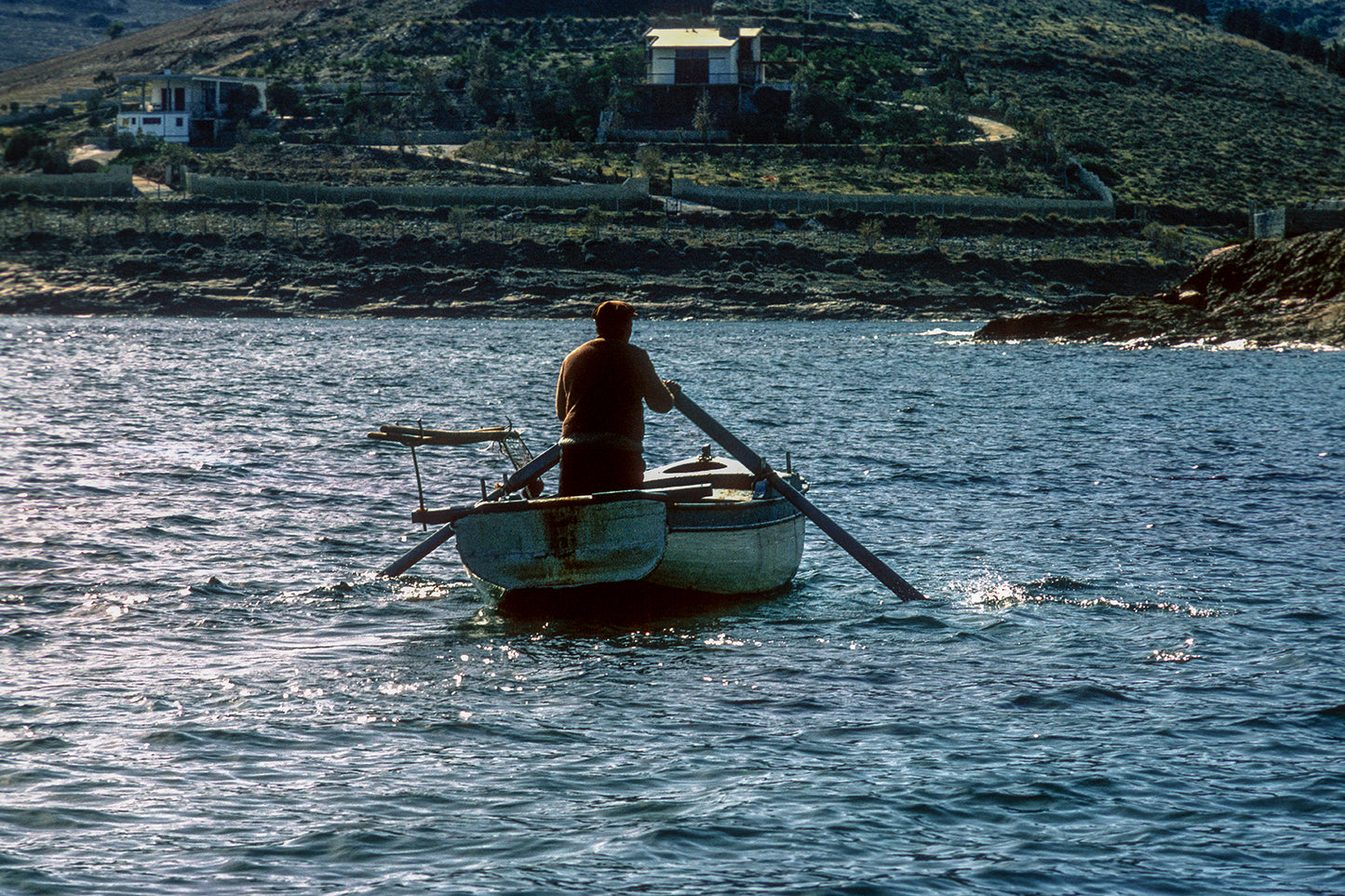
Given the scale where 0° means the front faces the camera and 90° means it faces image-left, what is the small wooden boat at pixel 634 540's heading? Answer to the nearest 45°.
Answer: approximately 225°
